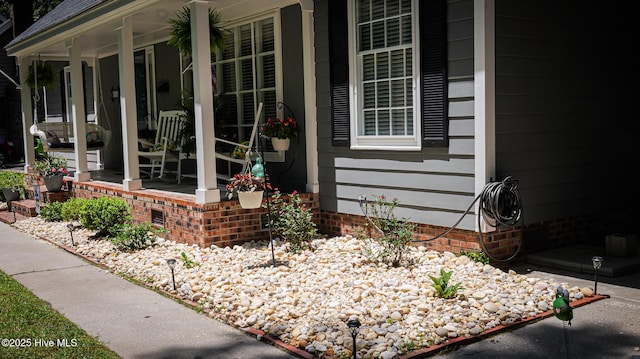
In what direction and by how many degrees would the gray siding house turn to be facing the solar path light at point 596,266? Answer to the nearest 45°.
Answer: approximately 90° to its left

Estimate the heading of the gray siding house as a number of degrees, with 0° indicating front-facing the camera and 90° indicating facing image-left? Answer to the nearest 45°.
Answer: approximately 45°

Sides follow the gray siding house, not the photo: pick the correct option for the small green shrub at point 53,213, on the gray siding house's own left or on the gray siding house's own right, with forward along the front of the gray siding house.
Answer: on the gray siding house's own right

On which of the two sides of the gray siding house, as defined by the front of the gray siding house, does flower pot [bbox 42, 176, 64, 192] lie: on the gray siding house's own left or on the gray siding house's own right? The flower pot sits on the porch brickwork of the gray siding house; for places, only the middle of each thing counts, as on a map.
on the gray siding house's own right

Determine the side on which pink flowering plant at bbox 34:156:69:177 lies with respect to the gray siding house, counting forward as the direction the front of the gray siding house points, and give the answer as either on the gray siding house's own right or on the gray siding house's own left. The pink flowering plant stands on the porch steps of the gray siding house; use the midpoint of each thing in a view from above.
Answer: on the gray siding house's own right

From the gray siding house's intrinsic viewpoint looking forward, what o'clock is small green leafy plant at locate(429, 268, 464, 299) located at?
The small green leafy plant is roughly at 11 o'clock from the gray siding house.

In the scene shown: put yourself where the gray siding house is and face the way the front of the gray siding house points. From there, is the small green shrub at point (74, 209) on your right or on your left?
on your right

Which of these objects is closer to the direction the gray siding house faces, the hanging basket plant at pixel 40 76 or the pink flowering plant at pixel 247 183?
the pink flowering plant

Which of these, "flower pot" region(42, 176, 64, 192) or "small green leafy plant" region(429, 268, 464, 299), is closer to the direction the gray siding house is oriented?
the small green leafy plant
